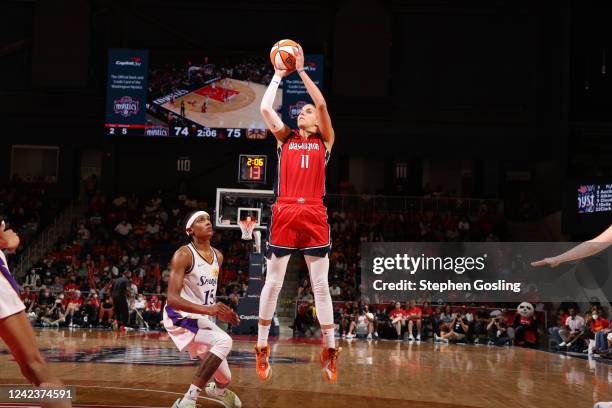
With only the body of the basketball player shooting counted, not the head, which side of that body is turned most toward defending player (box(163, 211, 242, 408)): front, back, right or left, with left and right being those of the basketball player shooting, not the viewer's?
right

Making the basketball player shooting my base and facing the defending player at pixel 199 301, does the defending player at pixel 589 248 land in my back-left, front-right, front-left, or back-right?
back-left

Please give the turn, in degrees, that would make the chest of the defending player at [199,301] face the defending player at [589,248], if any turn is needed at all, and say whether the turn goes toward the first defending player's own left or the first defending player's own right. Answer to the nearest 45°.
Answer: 0° — they already face them

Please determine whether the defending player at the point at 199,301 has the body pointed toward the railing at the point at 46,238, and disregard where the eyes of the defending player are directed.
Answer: no

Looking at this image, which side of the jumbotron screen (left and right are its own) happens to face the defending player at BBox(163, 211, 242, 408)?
front

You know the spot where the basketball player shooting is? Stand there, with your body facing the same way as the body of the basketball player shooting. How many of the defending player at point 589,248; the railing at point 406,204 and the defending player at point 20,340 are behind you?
1

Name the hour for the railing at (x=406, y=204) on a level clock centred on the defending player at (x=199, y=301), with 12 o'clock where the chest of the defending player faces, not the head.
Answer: The railing is roughly at 8 o'clock from the defending player.

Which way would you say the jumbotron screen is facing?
toward the camera

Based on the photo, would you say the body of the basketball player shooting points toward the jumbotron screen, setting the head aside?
no

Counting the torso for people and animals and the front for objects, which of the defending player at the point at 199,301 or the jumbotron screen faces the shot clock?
the jumbotron screen

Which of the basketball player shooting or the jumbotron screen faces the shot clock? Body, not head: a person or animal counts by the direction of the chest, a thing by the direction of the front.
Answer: the jumbotron screen

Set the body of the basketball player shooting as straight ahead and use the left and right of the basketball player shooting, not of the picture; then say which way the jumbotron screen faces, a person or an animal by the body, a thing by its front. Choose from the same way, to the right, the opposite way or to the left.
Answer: the same way

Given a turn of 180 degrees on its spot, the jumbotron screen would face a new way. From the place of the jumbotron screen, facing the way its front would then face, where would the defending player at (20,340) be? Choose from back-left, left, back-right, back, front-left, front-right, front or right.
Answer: back

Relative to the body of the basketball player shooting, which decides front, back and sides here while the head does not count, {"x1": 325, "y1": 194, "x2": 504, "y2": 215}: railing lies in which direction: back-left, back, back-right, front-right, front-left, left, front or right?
back

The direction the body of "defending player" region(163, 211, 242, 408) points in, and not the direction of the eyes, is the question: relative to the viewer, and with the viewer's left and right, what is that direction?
facing the viewer and to the right of the viewer

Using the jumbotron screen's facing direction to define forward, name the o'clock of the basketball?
The basketball is roughly at 12 o'clock from the jumbotron screen.

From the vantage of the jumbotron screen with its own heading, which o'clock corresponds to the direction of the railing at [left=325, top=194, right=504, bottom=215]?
The railing is roughly at 9 o'clock from the jumbotron screen.
